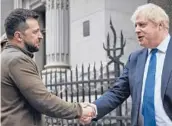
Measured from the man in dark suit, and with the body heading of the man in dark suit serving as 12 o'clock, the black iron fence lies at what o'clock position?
The black iron fence is roughly at 4 o'clock from the man in dark suit.

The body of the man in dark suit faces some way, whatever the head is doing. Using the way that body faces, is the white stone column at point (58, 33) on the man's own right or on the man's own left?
on the man's own right

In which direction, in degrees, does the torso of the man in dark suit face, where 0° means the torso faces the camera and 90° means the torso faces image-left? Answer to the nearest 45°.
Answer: approximately 45°
